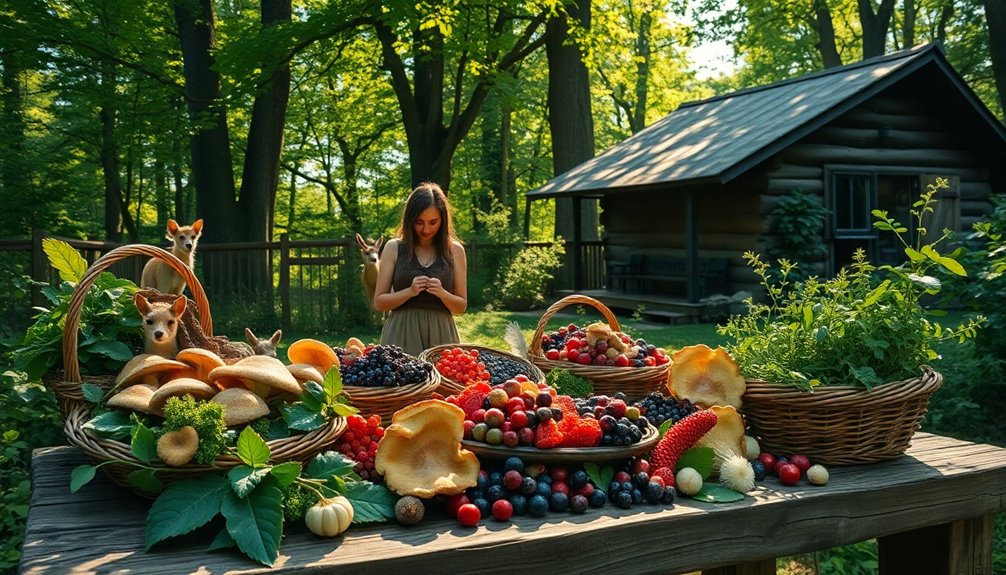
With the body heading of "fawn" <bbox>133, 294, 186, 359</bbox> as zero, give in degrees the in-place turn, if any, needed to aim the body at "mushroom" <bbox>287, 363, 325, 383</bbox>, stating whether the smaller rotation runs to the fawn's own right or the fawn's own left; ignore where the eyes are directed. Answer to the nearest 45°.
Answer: approximately 45° to the fawn's own left

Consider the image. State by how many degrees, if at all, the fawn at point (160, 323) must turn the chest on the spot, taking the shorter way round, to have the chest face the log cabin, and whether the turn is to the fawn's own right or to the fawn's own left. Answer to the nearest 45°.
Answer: approximately 135° to the fawn's own left

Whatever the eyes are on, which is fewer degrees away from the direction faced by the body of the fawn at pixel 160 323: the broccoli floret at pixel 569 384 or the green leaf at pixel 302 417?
the green leaf

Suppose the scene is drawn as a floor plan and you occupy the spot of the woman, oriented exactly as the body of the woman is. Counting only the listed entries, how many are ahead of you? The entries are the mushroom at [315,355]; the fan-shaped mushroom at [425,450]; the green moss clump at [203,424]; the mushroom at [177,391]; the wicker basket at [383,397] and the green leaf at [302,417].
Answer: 6

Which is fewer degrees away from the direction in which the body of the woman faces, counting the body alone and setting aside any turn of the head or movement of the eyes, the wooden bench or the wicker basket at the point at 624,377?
the wicker basket

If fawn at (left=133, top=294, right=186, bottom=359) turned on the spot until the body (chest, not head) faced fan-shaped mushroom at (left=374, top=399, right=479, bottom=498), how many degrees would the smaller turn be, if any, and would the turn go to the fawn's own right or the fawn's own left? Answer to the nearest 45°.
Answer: approximately 45° to the fawn's own left

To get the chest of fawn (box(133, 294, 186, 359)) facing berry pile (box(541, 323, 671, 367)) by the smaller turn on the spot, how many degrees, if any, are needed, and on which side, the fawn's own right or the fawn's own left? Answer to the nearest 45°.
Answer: approximately 90° to the fawn's own left

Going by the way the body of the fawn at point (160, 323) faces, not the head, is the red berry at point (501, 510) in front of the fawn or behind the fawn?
in front

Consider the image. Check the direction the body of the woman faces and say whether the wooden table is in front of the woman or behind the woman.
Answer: in front

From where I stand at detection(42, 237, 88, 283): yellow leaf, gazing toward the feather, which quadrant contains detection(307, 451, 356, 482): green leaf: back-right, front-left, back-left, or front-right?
front-right

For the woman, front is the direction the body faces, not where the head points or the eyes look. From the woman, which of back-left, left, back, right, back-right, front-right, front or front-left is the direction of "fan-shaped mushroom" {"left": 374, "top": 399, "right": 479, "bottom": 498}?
front

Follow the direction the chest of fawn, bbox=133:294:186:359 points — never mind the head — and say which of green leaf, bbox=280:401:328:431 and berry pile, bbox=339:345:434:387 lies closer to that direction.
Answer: the green leaf

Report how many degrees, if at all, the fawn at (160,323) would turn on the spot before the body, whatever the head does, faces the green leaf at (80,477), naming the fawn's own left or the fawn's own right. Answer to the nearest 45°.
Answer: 0° — it already faces it

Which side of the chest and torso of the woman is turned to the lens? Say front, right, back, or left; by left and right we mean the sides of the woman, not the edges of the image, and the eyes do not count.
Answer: front

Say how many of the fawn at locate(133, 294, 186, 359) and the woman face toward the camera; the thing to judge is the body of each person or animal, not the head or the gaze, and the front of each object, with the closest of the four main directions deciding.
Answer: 2
